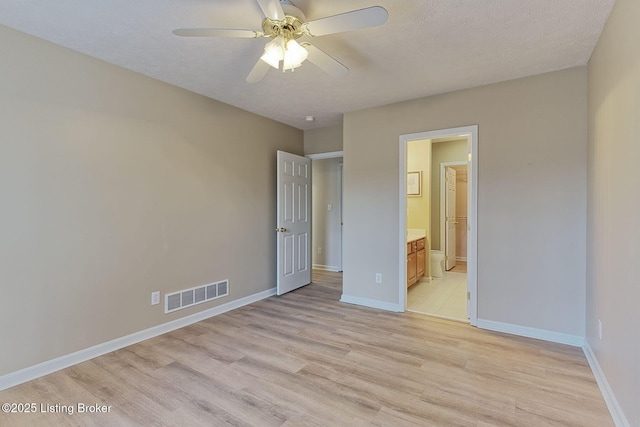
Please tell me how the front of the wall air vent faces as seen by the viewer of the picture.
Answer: facing the viewer and to the right of the viewer

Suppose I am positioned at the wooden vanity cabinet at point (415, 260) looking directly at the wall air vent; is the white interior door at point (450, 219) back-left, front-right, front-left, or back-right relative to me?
back-right

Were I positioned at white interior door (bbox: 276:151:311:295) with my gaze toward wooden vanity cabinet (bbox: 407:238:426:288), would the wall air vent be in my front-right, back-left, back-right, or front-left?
back-right

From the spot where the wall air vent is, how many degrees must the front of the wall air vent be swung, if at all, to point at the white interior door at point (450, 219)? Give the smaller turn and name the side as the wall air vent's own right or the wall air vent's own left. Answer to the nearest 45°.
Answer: approximately 45° to the wall air vent's own left

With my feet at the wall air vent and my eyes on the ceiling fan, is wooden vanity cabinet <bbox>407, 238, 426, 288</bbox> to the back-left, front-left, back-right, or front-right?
front-left

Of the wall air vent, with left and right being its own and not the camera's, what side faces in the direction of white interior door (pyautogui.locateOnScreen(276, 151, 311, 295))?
left

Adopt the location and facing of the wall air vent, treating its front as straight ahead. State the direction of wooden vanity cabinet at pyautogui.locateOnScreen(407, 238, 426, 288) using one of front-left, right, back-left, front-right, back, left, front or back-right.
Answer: front-left

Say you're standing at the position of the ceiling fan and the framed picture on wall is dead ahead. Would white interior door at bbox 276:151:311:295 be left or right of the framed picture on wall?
left

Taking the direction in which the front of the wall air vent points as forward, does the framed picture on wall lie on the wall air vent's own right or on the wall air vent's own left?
on the wall air vent's own left

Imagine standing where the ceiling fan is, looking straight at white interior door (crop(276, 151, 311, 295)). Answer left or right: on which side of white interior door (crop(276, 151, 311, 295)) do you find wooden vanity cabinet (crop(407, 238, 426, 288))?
right
